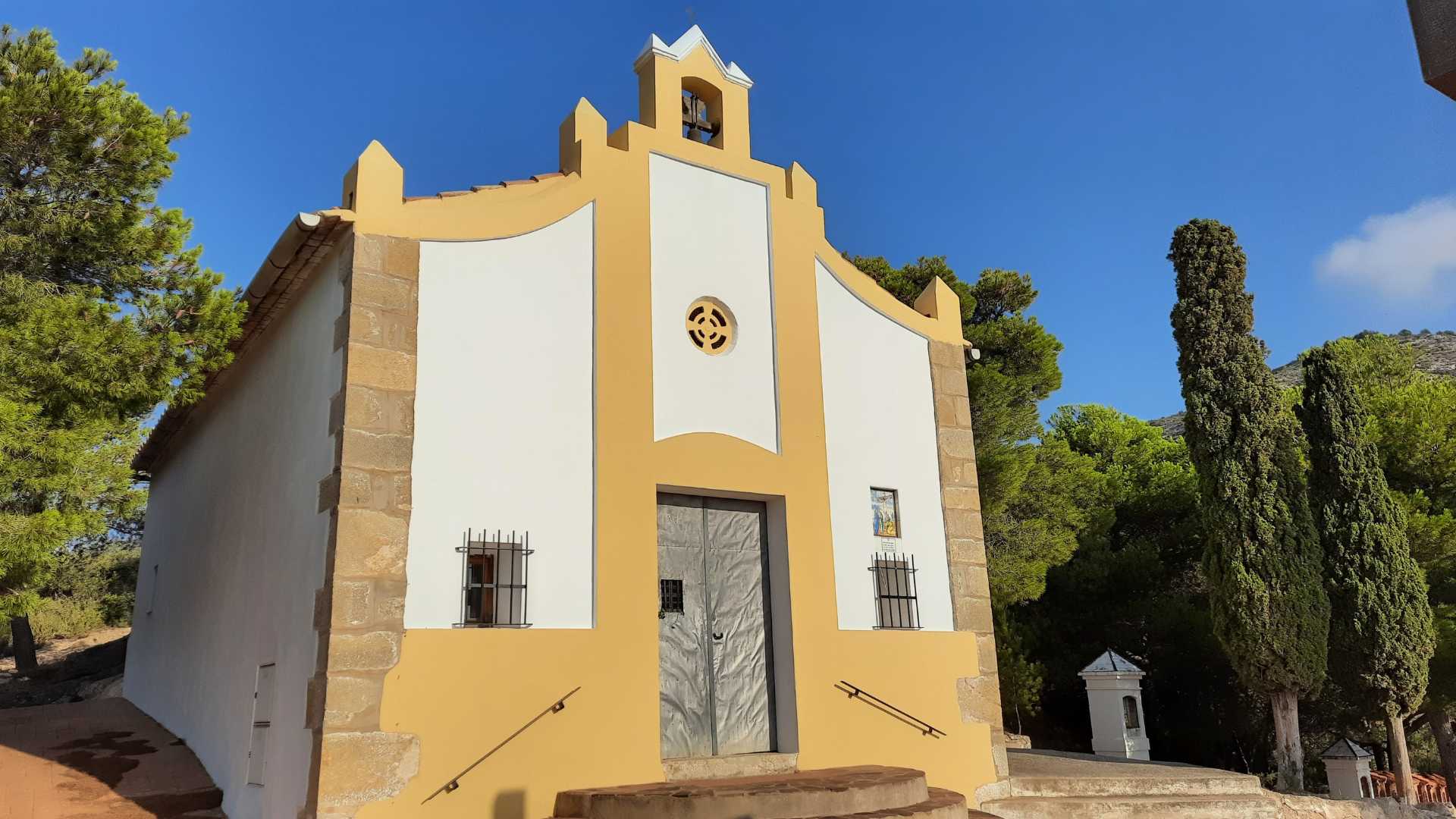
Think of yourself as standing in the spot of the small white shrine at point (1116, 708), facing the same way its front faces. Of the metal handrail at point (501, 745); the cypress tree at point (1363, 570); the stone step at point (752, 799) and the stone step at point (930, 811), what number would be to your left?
1

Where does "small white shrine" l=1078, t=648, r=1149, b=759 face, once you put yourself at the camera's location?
facing the viewer and to the right of the viewer

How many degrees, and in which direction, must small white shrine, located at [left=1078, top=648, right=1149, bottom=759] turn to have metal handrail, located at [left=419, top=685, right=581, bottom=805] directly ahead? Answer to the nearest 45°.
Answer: approximately 90° to its right

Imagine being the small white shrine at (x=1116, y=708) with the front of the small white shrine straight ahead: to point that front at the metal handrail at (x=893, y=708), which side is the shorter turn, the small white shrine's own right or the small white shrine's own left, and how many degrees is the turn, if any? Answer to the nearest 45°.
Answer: approximately 45° to the small white shrine's own right

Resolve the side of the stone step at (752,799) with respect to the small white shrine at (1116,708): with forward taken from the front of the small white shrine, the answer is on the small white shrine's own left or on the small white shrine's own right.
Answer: on the small white shrine's own right

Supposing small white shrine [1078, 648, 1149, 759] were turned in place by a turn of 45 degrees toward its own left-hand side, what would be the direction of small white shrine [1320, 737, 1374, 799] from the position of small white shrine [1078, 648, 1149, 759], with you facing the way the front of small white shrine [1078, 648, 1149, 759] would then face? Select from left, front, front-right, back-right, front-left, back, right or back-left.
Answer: front-left

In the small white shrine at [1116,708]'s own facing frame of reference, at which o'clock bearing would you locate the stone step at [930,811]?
The stone step is roughly at 2 o'clock from the small white shrine.

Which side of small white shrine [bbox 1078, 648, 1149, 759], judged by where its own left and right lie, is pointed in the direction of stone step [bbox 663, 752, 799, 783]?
right
